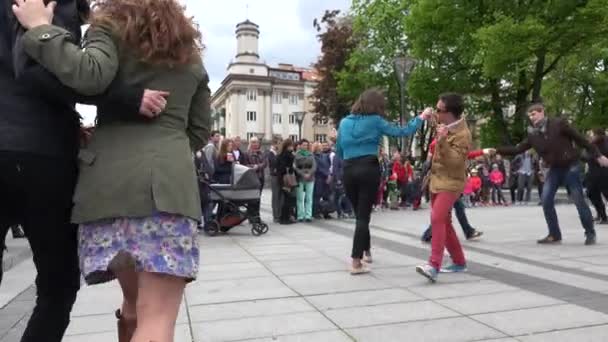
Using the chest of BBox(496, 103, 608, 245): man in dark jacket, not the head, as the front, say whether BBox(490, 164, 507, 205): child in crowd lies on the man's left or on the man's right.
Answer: on the man's right

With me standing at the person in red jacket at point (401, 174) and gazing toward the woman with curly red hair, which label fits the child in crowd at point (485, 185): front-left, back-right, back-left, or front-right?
back-left

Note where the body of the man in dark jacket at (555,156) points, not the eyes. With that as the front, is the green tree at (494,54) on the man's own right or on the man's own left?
on the man's own right

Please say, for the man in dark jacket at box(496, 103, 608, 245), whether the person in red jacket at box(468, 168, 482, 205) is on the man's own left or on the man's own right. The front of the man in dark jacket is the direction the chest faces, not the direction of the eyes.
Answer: on the man's own right

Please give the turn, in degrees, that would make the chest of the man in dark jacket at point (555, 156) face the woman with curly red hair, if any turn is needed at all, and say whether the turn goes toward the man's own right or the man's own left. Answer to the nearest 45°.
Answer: approximately 45° to the man's own left

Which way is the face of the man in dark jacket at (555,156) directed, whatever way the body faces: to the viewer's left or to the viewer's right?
to the viewer's left

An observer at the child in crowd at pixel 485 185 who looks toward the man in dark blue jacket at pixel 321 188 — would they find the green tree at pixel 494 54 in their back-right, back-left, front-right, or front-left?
back-right

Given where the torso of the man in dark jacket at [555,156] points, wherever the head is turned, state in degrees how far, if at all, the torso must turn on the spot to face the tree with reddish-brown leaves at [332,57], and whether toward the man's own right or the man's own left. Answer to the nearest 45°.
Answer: approximately 90° to the man's own right

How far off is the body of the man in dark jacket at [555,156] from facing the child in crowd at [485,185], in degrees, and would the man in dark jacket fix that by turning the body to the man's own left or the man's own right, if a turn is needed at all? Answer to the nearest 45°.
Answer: approximately 135° to the man's own right

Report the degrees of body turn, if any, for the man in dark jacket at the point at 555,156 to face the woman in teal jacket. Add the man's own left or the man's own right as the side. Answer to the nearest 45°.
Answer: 0° — they already face them

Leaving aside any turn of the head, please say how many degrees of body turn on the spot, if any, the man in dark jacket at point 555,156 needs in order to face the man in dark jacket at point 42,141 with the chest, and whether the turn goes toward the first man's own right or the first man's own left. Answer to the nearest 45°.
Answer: approximately 45° to the first man's own left

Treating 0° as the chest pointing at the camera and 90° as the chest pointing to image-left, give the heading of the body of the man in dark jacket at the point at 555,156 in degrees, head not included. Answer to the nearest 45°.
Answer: approximately 45°

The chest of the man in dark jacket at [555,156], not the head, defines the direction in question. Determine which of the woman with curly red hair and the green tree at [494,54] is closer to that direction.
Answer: the woman with curly red hair
